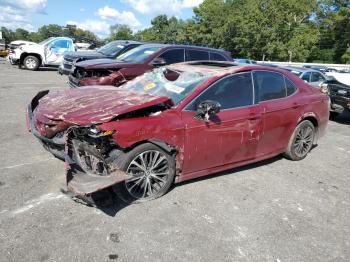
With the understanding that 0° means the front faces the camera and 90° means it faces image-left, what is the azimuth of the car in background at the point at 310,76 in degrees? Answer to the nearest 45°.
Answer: approximately 45°

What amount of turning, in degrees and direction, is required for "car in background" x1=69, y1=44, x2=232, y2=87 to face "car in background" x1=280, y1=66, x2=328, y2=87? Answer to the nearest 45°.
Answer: approximately 180°

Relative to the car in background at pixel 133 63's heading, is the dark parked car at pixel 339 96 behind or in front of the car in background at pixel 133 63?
behind

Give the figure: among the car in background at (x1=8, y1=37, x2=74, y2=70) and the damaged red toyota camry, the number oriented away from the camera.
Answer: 0

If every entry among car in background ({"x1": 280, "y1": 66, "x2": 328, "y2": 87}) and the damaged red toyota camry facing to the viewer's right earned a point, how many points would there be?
0

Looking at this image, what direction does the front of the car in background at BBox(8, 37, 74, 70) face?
to the viewer's left

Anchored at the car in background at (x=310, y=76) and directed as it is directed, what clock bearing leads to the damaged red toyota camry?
The damaged red toyota camry is roughly at 11 o'clock from the car in background.
